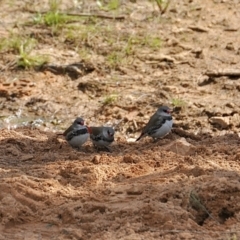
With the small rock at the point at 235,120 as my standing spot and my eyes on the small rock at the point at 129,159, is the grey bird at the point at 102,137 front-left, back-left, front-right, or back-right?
front-right

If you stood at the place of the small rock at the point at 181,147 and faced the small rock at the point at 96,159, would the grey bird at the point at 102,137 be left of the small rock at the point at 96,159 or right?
right

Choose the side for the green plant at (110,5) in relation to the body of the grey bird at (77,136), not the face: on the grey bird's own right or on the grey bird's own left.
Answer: on the grey bird's own left

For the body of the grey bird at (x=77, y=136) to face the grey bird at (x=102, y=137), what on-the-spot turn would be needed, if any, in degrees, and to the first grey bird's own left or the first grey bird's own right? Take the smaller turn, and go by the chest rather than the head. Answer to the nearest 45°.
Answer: approximately 45° to the first grey bird's own left

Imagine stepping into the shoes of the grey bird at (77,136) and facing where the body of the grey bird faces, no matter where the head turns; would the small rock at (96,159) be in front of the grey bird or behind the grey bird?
in front

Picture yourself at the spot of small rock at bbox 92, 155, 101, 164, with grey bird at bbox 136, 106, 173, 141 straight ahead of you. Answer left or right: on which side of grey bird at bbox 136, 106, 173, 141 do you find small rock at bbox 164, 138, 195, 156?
right

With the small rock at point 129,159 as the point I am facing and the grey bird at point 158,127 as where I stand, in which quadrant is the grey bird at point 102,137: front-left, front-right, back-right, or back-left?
front-right

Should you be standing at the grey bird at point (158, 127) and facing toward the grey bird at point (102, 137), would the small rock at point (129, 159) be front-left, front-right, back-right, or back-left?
front-left

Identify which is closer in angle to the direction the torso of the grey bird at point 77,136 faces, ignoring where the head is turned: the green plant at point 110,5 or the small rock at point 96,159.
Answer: the small rock
